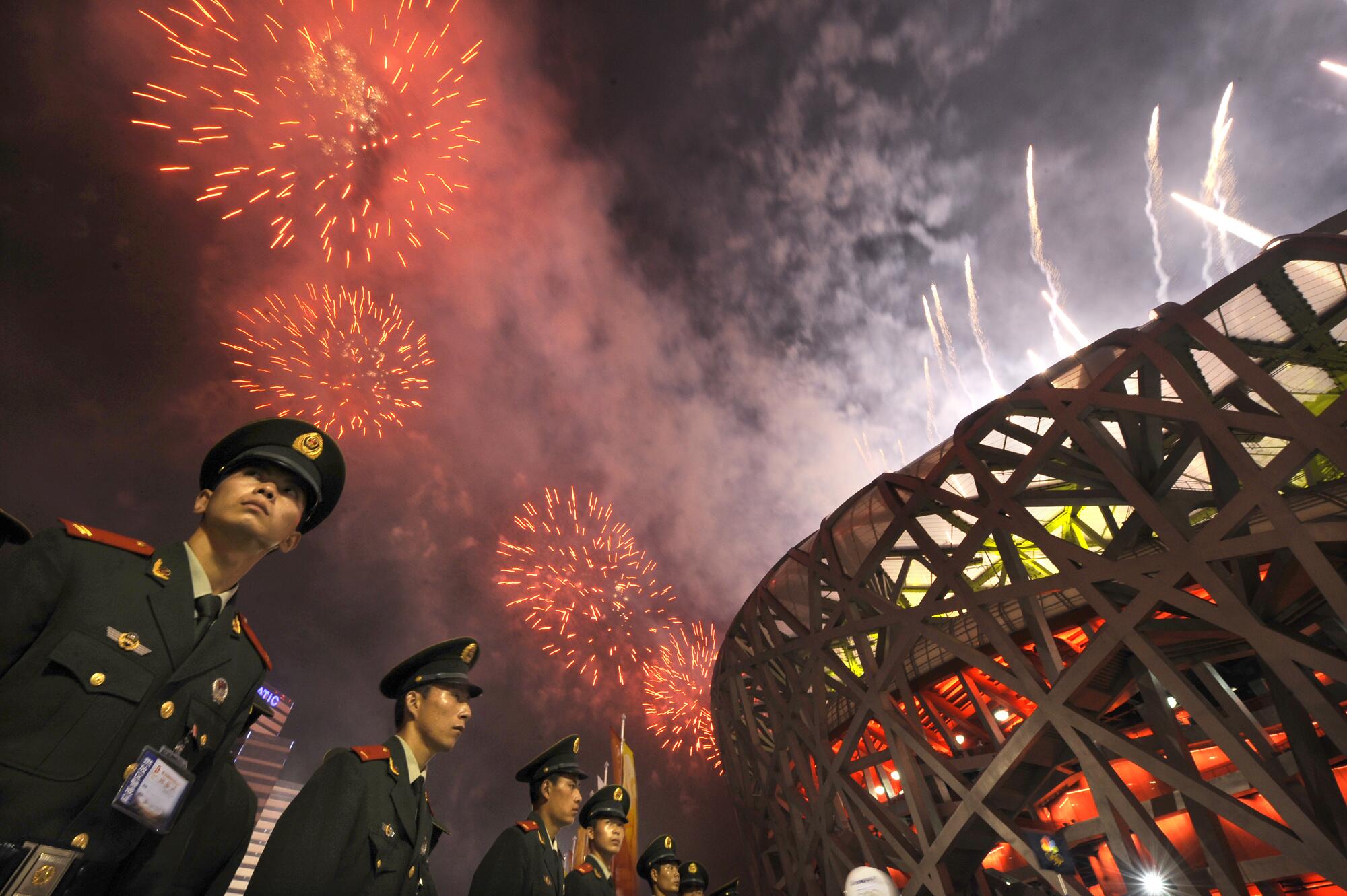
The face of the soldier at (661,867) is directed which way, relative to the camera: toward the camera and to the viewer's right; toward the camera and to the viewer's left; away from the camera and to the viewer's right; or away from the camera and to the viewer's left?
toward the camera and to the viewer's right

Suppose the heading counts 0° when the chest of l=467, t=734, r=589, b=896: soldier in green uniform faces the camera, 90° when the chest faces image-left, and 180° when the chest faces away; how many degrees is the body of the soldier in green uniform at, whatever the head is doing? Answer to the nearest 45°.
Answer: approximately 270°

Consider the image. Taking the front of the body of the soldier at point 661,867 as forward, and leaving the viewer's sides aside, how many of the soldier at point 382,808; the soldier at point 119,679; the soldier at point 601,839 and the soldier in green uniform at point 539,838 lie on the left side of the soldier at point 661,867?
0

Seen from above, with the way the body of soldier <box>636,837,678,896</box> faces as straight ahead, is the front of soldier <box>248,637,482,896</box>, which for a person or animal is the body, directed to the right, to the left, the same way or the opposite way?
the same way

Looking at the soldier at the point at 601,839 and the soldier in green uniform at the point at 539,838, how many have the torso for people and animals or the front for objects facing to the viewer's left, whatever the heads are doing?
0

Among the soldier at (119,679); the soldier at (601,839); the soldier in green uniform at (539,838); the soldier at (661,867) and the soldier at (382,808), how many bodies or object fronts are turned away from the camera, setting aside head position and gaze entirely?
0

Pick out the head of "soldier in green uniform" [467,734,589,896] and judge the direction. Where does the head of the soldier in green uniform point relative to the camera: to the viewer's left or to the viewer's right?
to the viewer's right

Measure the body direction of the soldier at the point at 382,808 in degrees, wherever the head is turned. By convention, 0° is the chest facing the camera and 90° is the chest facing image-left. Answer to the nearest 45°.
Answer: approximately 315°

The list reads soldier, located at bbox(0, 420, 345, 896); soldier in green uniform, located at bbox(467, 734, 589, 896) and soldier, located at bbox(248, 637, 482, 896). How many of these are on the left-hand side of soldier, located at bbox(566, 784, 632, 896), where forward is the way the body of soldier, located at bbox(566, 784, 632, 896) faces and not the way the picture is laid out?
0

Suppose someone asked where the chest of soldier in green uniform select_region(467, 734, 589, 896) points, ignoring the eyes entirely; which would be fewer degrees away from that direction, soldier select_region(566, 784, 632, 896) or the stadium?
the stadium

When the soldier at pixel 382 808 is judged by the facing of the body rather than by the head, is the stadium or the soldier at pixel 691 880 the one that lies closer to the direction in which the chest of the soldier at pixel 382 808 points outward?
the stadium

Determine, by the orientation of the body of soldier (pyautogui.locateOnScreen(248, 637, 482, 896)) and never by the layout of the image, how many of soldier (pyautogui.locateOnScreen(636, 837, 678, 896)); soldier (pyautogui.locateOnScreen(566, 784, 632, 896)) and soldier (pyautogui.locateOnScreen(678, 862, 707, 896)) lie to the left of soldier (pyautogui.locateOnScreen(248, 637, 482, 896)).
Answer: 3

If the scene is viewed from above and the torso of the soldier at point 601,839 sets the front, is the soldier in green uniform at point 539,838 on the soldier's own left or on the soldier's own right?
on the soldier's own right

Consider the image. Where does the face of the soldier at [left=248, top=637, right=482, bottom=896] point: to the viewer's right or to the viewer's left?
to the viewer's right

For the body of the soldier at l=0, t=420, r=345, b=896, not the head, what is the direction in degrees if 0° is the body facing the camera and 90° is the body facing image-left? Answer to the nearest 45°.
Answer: approximately 315°

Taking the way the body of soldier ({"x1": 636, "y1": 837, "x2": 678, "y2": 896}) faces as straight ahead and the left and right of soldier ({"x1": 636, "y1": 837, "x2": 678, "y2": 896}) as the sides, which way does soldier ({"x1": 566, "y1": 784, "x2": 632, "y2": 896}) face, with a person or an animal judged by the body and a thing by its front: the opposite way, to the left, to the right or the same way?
the same way

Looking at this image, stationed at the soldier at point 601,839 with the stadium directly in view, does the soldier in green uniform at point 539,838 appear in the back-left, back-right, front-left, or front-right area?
back-right

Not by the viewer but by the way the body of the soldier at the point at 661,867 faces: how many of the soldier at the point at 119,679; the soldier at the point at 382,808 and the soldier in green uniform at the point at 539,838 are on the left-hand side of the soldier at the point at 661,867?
0

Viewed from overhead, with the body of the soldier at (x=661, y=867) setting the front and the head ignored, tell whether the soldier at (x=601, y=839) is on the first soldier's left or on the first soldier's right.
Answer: on the first soldier's right

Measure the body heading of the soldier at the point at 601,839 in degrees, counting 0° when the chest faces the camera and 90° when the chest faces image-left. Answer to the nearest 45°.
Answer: approximately 315°

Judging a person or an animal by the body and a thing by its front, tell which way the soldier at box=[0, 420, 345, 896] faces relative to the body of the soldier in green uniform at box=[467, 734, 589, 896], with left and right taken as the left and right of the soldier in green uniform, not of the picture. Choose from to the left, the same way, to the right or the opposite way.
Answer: the same way

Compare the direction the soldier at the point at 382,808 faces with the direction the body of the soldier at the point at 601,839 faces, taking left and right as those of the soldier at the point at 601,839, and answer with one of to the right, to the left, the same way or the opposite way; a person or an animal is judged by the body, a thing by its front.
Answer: the same way
